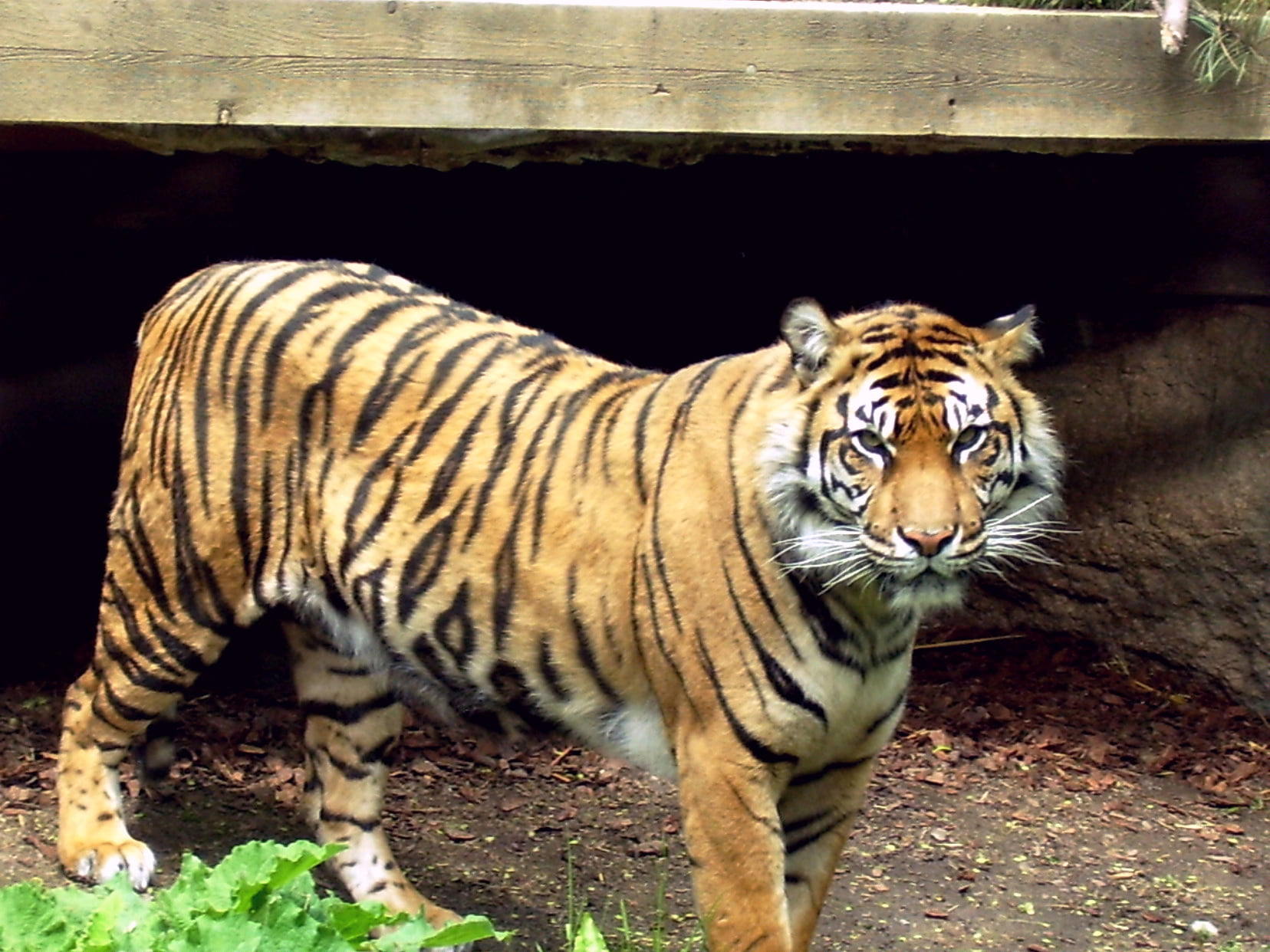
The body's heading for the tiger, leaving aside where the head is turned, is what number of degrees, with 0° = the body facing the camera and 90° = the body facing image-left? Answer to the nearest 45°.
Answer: approximately 315°
